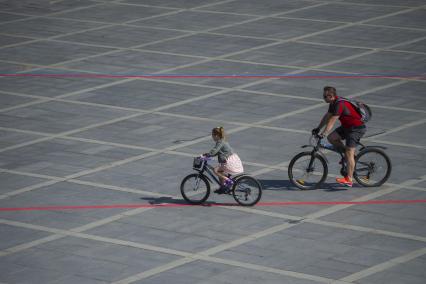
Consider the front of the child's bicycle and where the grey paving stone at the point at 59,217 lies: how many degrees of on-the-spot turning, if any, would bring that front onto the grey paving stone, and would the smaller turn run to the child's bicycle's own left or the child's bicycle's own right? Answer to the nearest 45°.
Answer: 0° — it already faces it

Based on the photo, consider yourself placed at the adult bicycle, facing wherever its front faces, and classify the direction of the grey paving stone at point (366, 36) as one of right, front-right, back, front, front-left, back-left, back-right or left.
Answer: right

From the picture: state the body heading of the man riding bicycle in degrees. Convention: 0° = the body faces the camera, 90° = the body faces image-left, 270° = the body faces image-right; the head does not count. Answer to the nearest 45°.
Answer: approximately 90°

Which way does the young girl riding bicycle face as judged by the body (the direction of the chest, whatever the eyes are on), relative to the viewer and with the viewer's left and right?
facing to the left of the viewer

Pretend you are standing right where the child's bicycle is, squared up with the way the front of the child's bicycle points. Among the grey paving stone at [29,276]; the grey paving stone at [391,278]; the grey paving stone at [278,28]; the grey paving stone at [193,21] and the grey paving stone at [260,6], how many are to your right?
3

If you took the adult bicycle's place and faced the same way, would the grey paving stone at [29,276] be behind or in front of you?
in front

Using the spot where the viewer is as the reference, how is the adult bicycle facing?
facing to the left of the viewer

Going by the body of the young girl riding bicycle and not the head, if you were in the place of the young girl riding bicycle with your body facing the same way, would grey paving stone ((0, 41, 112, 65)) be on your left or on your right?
on your right

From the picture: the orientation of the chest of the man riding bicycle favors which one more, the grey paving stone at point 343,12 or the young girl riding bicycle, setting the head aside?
the young girl riding bicycle

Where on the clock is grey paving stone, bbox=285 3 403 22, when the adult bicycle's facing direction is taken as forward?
The grey paving stone is roughly at 3 o'clock from the adult bicycle.

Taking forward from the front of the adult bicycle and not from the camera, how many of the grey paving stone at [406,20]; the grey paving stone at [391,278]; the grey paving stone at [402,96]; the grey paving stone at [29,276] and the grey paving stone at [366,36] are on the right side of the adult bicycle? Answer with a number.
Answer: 3

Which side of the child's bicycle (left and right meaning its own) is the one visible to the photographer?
left

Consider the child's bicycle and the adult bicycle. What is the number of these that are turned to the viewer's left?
2

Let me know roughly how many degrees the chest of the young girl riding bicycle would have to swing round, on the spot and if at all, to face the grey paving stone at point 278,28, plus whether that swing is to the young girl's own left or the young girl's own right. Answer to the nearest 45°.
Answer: approximately 90° to the young girl's own right

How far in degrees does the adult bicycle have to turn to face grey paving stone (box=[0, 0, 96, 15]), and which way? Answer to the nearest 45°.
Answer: approximately 45° to its right
